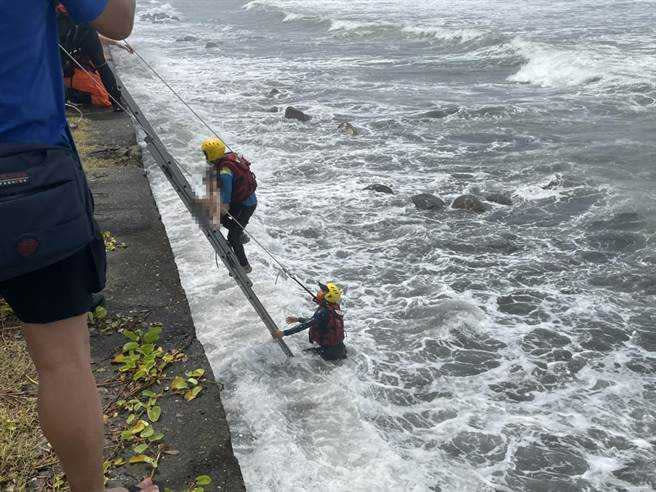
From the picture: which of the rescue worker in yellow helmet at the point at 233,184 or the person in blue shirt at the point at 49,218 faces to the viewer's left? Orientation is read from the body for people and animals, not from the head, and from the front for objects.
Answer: the rescue worker in yellow helmet

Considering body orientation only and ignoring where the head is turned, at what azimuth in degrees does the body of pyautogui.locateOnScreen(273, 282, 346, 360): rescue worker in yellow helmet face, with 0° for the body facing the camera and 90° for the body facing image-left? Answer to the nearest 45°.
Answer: approximately 90°

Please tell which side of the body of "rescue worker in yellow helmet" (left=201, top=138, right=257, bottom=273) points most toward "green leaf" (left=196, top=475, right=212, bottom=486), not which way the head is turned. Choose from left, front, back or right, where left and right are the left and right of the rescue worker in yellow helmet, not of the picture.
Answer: left

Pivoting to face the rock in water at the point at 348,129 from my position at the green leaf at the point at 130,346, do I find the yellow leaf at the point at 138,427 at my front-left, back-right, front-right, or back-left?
back-right

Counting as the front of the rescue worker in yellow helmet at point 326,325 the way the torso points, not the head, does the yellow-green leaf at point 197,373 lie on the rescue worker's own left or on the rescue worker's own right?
on the rescue worker's own left

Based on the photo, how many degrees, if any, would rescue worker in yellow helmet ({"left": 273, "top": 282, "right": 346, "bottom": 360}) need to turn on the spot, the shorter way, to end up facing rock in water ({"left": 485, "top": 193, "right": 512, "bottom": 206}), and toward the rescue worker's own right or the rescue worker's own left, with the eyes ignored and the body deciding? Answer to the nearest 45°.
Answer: approximately 135° to the rescue worker's own right

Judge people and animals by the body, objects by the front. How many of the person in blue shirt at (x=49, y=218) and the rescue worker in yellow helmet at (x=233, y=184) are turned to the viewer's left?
1

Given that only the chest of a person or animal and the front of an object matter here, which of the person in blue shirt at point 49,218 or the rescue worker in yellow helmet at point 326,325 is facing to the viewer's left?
the rescue worker in yellow helmet

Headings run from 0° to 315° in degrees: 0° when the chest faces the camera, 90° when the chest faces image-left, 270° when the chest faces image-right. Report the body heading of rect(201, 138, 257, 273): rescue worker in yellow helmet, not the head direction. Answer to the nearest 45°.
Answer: approximately 90°

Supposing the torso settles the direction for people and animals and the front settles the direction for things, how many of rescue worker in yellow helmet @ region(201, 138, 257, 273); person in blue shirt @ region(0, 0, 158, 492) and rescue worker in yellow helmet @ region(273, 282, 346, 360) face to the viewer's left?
2

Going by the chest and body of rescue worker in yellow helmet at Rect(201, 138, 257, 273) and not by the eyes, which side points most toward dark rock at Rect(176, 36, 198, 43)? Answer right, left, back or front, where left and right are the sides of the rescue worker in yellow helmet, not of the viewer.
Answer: right

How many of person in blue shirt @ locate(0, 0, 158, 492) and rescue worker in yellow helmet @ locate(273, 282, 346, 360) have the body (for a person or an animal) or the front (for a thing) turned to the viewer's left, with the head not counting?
1

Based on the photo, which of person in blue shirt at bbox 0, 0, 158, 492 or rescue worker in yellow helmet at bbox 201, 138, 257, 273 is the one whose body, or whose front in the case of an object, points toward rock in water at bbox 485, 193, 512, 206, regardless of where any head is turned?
the person in blue shirt
